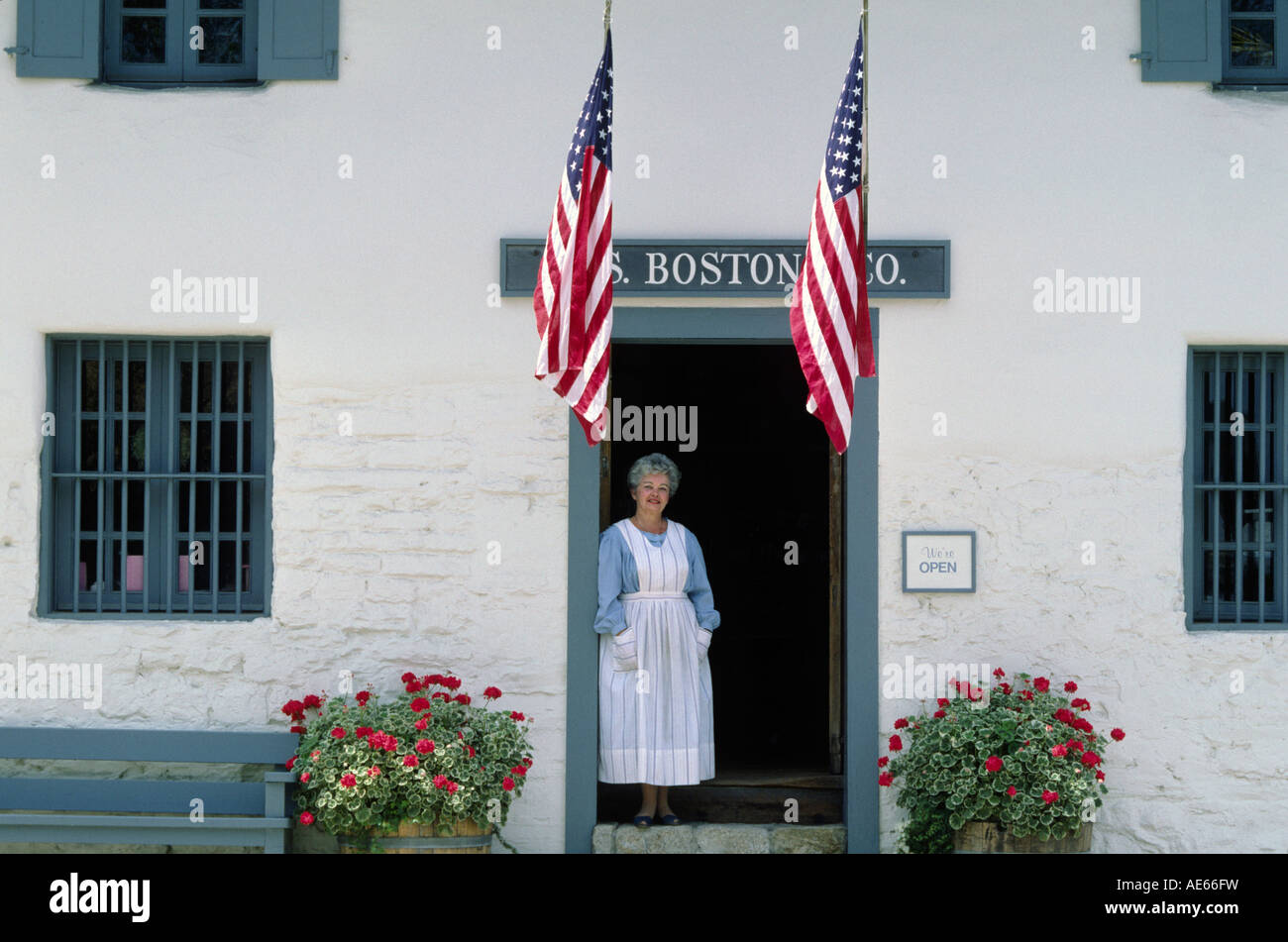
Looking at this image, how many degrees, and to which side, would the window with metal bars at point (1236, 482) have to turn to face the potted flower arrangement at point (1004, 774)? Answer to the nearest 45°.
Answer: approximately 45° to its right

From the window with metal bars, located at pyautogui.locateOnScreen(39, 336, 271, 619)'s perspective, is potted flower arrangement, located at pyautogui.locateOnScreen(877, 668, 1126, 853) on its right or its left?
on its left

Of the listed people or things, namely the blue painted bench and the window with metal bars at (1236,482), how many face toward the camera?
2

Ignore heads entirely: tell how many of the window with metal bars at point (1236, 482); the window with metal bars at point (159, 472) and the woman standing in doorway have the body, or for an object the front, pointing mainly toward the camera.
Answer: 3

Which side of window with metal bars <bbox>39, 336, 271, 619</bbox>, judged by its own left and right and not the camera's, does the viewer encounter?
front

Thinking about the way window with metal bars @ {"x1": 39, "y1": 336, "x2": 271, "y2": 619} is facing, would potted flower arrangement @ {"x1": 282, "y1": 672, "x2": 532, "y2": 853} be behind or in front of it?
in front

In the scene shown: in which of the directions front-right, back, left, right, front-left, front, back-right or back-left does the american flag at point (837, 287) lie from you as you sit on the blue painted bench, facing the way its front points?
front-left

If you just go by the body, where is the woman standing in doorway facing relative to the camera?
toward the camera

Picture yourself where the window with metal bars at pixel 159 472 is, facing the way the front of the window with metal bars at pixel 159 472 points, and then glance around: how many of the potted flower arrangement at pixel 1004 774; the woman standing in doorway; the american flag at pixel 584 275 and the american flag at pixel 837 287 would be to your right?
0

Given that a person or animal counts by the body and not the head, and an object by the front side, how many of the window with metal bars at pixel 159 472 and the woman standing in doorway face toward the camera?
2

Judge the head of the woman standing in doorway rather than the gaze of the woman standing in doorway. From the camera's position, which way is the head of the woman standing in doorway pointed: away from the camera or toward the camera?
toward the camera

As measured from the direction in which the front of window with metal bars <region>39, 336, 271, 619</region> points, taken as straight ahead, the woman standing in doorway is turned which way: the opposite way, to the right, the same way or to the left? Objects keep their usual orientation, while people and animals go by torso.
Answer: the same way

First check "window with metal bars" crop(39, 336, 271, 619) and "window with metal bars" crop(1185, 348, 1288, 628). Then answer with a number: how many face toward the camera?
2

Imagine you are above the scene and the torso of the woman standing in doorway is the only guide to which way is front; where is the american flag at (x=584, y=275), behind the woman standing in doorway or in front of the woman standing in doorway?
in front

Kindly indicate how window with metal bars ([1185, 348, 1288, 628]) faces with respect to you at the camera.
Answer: facing the viewer

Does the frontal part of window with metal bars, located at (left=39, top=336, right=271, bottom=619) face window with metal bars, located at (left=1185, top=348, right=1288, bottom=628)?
no
